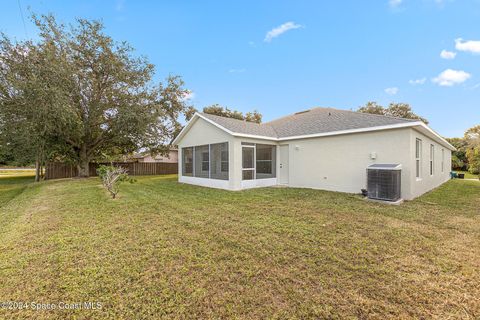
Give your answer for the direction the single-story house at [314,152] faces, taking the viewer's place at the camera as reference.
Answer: facing away from the viewer and to the right of the viewer

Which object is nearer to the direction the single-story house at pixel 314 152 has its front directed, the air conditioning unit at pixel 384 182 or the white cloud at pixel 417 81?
the white cloud

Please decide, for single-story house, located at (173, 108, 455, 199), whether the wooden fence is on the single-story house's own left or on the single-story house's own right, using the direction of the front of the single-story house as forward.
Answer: on the single-story house's own left

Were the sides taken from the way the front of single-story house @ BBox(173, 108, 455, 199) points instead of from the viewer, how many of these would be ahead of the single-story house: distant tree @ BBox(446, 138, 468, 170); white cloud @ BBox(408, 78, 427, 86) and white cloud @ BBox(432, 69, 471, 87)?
3

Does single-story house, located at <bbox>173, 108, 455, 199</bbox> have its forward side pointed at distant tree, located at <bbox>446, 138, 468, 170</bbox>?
yes

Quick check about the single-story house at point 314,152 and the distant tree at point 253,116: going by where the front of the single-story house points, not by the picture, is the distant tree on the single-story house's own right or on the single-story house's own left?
on the single-story house's own left
